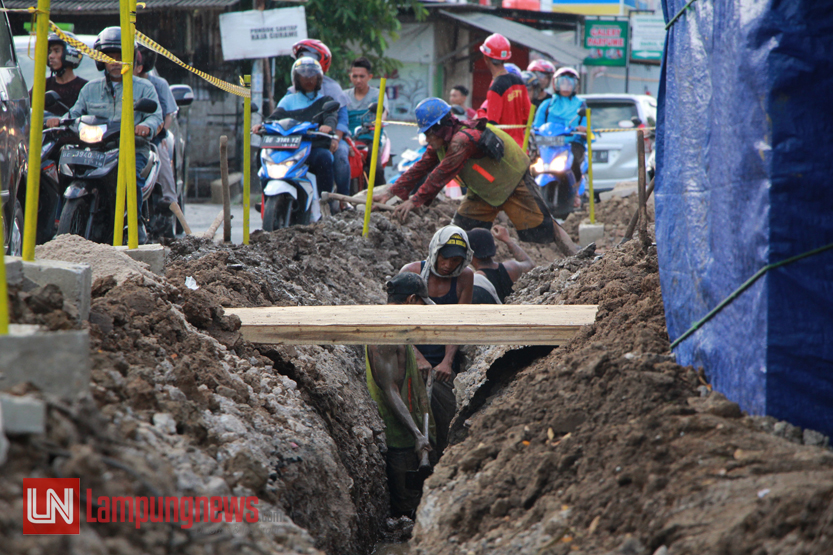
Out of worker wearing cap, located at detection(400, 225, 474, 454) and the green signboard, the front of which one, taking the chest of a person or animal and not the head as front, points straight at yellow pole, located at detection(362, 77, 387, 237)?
the green signboard

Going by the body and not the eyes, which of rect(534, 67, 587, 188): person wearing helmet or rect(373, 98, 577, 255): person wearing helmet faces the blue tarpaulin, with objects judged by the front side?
rect(534, 67, 587, 188): person wearing helmet

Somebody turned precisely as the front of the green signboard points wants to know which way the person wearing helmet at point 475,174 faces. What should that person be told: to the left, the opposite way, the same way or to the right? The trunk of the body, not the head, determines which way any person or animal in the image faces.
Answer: to the right

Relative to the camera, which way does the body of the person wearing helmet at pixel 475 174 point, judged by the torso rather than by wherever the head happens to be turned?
to the viewer's left

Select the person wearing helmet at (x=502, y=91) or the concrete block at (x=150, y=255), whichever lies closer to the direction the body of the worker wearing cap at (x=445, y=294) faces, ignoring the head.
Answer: the concrete block

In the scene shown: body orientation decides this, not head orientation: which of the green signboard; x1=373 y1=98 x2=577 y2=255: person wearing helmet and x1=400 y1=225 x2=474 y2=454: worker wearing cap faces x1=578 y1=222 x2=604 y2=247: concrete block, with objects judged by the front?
the green signboard

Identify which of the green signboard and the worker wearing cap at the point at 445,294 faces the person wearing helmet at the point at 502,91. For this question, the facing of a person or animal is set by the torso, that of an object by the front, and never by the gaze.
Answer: the green signboard

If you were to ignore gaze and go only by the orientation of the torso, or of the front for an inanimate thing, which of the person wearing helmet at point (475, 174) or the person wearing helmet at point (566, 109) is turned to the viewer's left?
the person wearing helmet at point (475, 174)
